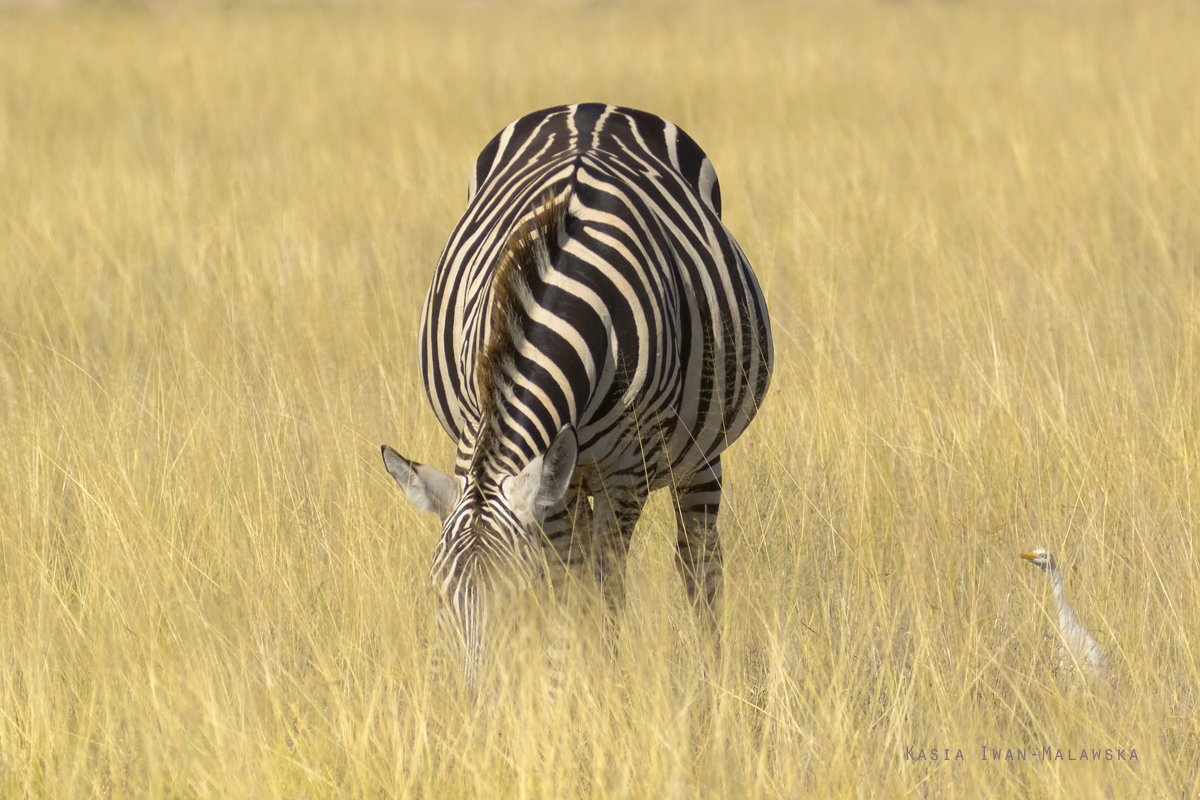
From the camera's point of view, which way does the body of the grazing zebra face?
toward the camera

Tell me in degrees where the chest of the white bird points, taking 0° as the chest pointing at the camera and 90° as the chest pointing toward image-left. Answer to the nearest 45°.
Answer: approximately 90°

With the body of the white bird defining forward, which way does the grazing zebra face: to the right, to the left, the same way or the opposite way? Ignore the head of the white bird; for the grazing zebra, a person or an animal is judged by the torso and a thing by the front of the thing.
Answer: to the left

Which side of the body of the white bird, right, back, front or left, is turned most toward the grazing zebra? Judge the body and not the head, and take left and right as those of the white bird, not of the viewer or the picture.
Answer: front

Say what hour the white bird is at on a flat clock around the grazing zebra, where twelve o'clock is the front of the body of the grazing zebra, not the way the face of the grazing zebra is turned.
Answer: The white bird is roughly at 9 o'clock from the grazing zebra.

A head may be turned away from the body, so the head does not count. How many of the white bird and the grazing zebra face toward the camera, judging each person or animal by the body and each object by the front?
1
